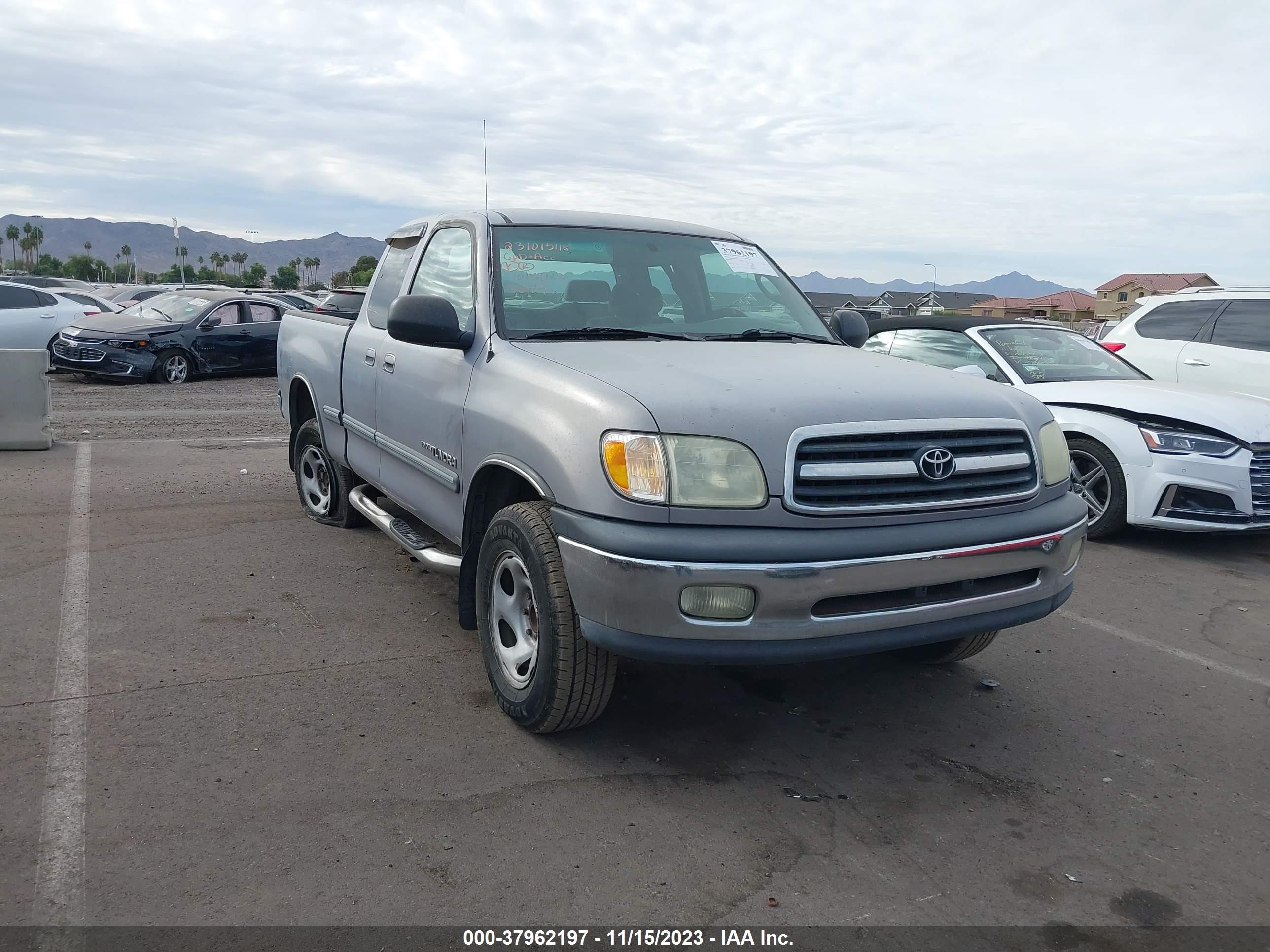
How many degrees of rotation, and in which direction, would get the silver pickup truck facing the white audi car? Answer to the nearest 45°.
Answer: approximately 90° to its left

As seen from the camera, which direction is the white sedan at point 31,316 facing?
to the viewer's left

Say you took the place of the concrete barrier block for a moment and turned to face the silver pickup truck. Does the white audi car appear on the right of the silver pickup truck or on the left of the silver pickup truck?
left

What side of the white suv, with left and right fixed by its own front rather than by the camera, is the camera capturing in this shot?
right

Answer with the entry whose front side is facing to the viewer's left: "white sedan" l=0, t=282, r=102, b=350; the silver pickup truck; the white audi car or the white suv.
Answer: the white sedan

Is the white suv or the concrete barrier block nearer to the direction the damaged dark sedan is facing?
the concrete barrier block

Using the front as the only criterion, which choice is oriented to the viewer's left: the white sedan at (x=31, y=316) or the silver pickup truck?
the white sedan

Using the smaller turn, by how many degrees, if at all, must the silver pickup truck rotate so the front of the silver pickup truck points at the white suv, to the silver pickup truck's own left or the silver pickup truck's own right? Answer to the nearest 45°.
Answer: approximately 90° to the silver pickup truck's own left
